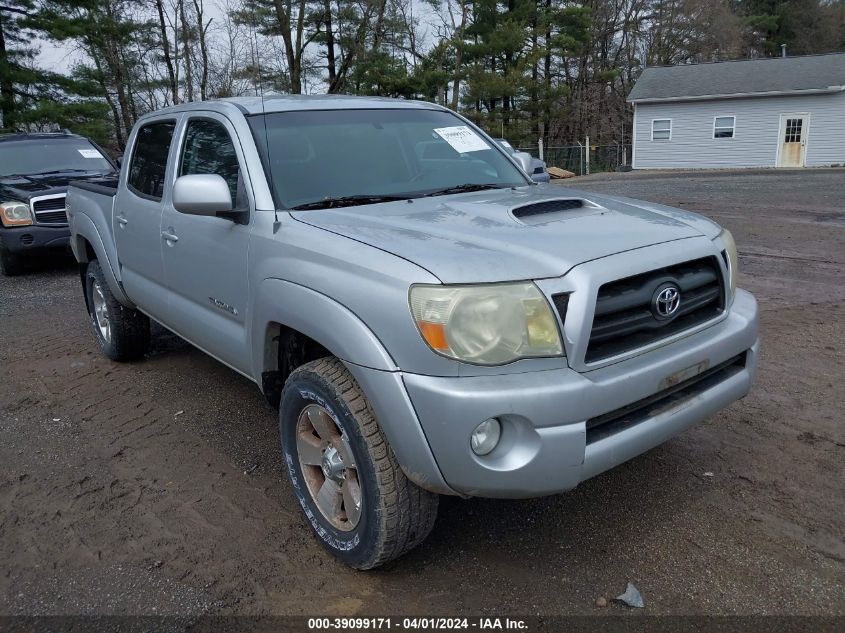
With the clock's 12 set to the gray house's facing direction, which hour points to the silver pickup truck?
The silver pickup truck is roughly at 12 o'clock from the gray house.

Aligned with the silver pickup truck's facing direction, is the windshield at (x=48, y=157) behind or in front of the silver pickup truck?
behind

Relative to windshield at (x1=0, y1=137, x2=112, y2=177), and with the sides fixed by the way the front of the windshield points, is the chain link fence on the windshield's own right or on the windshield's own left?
on the windshield's own left

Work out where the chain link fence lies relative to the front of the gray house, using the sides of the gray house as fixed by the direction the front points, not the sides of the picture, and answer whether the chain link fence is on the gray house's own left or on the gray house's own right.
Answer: on the gray house's own right

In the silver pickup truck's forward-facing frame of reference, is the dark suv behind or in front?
behind

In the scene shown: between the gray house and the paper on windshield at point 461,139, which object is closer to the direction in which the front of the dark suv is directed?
the paper on windshield

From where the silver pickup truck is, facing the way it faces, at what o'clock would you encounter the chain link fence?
The chain link fence is roughly at 8 o'clock from the silver pickup truck.

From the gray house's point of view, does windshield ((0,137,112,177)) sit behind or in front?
in front

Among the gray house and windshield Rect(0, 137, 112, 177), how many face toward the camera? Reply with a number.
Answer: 2
